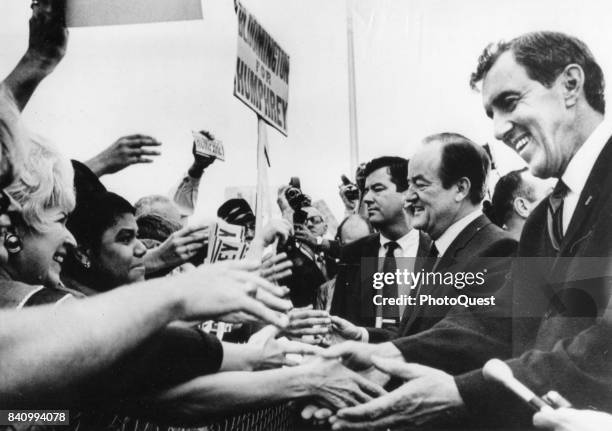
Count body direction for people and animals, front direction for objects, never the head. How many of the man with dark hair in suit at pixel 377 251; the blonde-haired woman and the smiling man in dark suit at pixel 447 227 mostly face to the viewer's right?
1

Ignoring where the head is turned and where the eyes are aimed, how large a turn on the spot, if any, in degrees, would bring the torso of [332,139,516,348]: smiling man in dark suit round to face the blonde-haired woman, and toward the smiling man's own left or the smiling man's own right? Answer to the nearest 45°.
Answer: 0° — they already face them

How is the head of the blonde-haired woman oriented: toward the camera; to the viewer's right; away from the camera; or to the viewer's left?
to the viewer's right

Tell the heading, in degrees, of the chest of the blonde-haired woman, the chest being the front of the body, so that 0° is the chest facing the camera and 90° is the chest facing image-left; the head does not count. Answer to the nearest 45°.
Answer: approximately 270°

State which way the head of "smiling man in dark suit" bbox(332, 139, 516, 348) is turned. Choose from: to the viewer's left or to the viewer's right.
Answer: to the viewer's left

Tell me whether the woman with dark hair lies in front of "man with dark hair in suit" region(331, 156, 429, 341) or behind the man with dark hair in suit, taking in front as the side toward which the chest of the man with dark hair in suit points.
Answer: in front

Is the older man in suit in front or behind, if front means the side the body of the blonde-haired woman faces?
in front

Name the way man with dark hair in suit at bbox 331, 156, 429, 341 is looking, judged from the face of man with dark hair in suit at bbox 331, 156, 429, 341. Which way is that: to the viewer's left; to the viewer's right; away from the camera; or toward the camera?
to the viewer's left

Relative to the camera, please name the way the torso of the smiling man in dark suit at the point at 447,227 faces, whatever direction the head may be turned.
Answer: to the viewer's left
